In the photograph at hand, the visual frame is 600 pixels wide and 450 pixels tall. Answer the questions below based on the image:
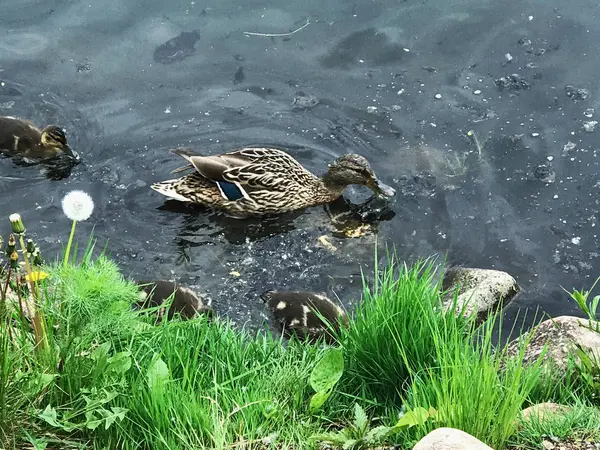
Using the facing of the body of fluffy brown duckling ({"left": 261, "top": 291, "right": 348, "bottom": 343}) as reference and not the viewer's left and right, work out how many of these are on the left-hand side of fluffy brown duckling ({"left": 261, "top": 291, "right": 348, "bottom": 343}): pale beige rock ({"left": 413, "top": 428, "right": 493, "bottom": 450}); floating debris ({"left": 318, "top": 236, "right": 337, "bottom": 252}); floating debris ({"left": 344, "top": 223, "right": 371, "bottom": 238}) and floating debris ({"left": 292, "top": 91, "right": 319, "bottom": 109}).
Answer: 3

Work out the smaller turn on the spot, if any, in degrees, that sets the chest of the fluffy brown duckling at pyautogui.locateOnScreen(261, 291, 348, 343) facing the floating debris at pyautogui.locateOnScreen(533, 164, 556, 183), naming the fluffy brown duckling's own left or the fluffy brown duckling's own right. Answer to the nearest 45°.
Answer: approximately 45° to the fluffy brown duckling's own left

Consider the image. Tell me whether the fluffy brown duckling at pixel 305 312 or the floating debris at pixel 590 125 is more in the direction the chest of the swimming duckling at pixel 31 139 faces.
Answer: the floating debris

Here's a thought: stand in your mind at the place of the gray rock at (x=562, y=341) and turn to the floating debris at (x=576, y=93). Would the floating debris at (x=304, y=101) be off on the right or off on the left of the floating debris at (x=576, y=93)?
left

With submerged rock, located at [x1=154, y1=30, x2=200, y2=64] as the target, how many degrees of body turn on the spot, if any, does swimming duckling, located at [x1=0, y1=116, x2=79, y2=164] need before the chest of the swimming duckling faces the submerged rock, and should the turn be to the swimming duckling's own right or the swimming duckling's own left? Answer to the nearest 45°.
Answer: approximately 45° to the swimming duckling's own left

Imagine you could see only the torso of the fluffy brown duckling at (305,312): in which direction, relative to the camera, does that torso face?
to the viewer's right

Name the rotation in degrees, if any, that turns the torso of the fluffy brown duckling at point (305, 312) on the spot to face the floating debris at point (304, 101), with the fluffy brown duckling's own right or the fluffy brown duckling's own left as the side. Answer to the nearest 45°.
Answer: approximately 90° to the fluffy brown duckling's own left

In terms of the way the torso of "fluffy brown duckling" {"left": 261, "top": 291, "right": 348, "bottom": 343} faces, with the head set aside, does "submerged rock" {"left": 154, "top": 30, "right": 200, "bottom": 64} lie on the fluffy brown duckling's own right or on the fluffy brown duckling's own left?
on the fluffy brown duckling's own left

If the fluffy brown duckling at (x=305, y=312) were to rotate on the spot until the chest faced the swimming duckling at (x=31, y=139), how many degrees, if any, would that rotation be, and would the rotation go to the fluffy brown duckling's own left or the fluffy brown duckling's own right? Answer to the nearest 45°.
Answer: approximately 135° to the fluffy brown duckling's own left

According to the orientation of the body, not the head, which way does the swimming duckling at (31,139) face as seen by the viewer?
to the viewer's right

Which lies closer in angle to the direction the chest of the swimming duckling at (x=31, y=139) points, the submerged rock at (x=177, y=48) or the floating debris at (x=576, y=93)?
the floating debris

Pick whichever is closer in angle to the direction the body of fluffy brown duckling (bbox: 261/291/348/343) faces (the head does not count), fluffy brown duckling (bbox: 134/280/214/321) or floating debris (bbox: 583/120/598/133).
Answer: the floating debris

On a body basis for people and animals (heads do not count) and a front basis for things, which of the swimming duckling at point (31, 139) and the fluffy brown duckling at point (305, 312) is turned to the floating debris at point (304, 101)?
the swimming duckling
